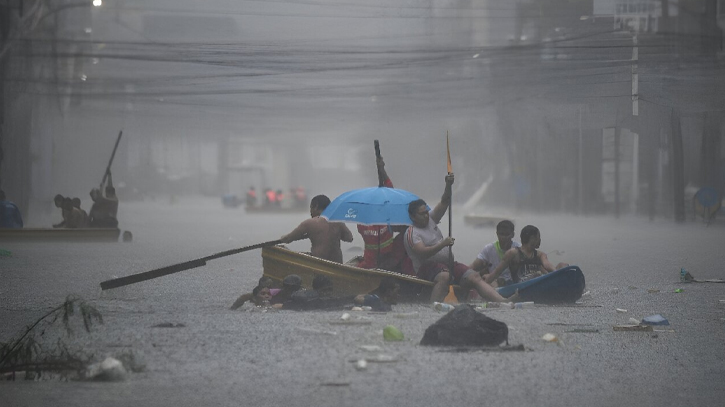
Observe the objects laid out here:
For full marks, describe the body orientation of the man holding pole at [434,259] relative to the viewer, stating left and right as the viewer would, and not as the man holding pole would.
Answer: facing the viewer and to the right of the viewer

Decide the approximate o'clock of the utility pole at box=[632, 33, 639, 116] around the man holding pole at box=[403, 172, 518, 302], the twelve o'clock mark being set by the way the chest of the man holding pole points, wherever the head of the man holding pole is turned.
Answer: The utility pole is roughly at 8 o'clock from the man holding pole.

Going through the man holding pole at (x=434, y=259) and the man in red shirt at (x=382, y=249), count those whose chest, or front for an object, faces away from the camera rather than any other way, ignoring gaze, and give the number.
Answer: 0

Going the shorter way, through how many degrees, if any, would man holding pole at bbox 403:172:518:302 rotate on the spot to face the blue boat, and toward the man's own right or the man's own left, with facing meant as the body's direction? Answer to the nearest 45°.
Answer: approximately 45° to the man's own left

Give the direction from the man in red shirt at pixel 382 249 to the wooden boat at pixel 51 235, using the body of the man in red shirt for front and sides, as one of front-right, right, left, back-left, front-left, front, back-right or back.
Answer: front-left

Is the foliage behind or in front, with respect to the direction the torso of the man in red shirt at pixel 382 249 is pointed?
in front

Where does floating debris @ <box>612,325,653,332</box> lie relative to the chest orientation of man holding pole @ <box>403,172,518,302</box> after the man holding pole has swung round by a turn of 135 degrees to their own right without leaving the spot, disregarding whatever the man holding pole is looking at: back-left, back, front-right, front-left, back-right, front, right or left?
back-left

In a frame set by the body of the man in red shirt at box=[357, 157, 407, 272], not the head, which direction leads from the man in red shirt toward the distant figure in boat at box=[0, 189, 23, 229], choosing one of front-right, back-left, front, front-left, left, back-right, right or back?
front-left

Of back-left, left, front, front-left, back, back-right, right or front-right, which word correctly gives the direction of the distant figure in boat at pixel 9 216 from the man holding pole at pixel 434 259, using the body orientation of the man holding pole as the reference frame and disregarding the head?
back

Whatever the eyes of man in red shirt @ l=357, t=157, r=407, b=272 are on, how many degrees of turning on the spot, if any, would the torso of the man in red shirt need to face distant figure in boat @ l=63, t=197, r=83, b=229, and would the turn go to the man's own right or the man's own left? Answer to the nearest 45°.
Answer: approximately 45° to the man's own left
